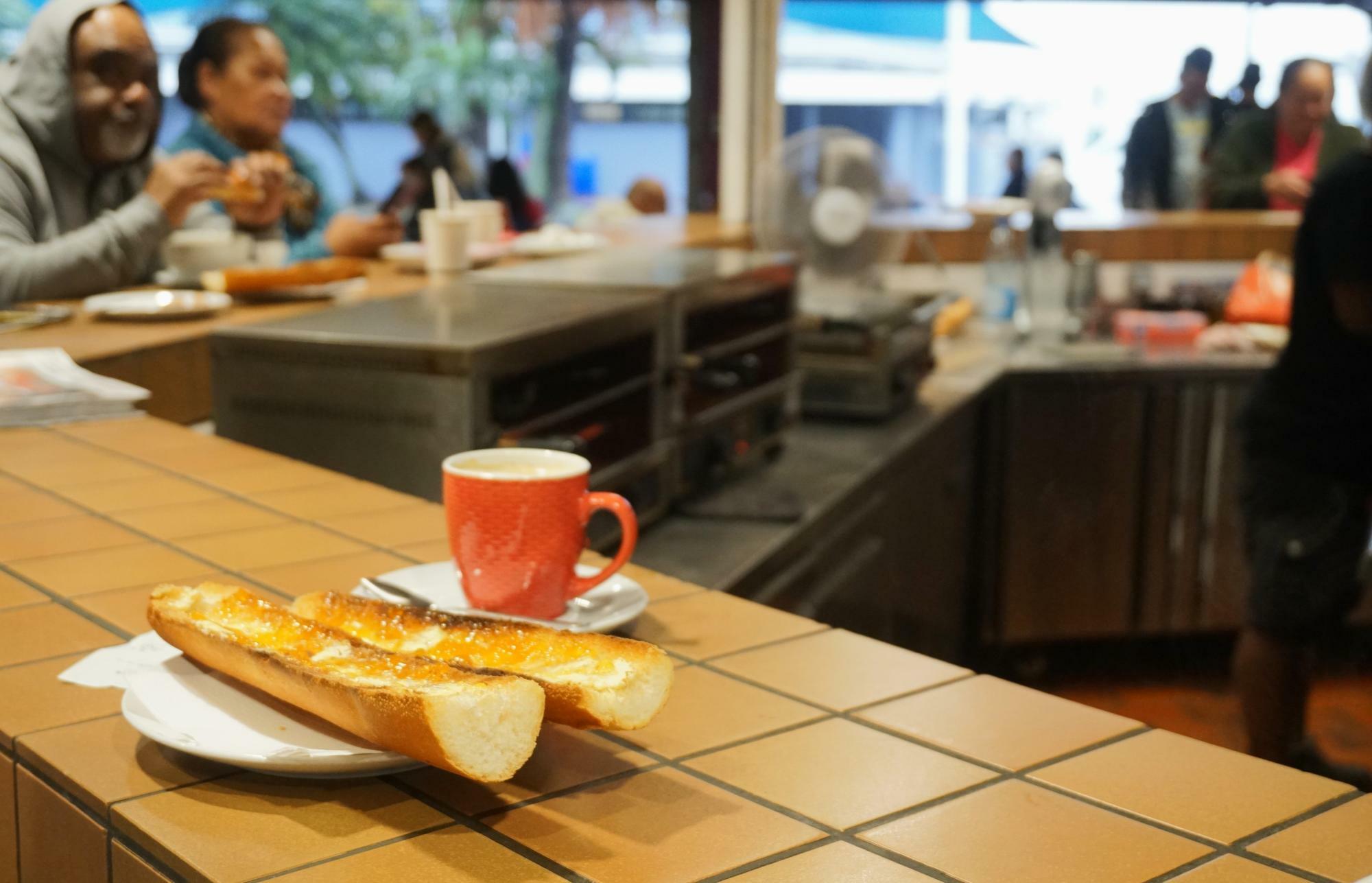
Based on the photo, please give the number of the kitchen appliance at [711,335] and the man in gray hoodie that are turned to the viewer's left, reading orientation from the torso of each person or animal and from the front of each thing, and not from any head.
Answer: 0

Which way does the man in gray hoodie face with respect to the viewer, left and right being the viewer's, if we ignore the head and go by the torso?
facing the viewer and to the right of the viewer

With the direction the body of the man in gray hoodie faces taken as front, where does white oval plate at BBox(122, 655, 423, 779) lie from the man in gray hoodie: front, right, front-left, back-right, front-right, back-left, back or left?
front-right

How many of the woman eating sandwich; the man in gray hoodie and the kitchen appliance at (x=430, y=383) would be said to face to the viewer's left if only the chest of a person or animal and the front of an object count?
0

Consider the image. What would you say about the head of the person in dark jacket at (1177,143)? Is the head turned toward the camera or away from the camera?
toward the camera

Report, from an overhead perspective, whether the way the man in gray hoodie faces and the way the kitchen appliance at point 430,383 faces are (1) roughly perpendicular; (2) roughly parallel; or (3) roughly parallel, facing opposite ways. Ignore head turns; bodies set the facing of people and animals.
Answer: roughly parallel
